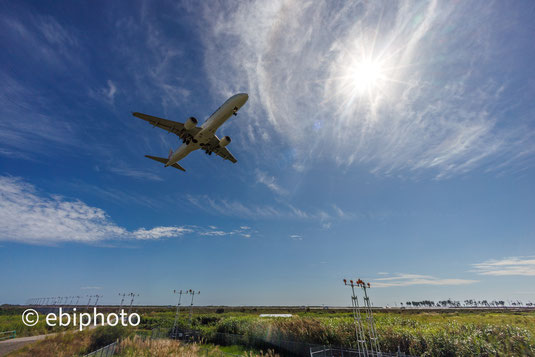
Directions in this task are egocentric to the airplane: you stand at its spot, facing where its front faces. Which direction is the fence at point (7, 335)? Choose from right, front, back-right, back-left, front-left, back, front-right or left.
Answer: back
